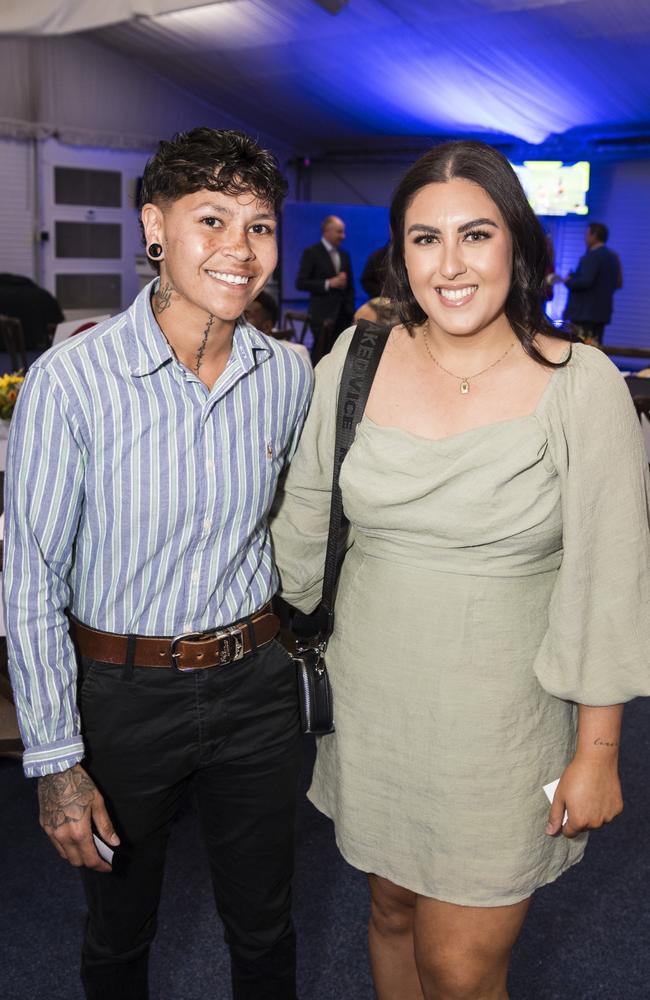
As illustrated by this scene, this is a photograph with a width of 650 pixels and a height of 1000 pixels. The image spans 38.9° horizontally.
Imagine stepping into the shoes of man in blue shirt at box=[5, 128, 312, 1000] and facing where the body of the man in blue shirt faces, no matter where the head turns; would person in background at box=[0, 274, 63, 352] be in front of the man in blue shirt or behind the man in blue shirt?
behind

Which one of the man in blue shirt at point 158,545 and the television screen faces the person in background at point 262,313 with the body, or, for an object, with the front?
the television screen

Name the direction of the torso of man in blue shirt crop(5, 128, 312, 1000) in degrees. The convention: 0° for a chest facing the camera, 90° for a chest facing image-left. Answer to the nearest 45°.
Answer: approximately 315°

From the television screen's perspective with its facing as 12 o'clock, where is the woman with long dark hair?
The woman with long dark hair is roughly at 12 o'clock from the television screen.

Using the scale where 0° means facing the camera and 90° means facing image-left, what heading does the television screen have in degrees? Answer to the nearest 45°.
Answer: approximately 0°
